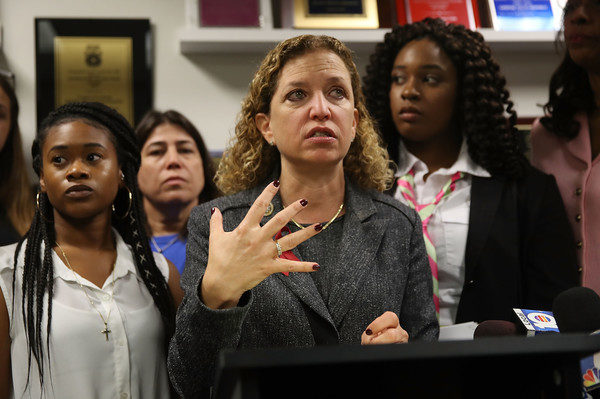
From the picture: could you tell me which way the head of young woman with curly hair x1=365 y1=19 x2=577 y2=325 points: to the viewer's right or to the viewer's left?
to the viewer's left

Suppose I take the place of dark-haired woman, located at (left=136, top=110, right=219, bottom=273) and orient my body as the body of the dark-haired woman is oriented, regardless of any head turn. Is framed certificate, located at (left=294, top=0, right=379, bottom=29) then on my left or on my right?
on my left

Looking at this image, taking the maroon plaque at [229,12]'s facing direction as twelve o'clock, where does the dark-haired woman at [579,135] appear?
The dark-haired woman is roughly at 10 o'clock from the maroon plaque.

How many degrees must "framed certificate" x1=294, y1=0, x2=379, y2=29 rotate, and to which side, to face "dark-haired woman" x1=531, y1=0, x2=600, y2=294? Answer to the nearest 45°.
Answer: approximately 45° to its left

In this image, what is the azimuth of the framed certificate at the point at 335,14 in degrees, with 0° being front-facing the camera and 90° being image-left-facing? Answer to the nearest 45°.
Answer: approximately 0°

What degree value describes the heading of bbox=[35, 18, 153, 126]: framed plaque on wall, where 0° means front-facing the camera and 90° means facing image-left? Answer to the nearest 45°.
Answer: approximately 0°
